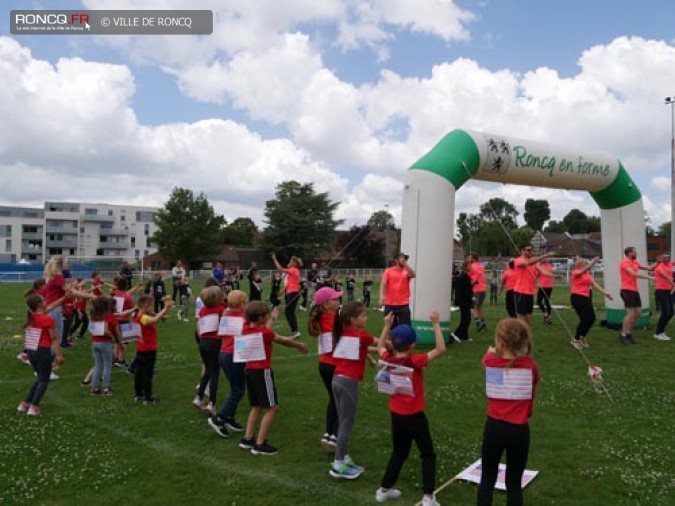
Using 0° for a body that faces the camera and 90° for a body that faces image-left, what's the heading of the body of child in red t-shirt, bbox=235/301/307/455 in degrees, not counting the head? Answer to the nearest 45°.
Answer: approximately 225°

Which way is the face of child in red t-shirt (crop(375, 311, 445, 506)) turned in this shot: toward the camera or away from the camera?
away from the camera

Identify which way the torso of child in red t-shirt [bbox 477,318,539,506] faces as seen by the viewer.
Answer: away from the camera

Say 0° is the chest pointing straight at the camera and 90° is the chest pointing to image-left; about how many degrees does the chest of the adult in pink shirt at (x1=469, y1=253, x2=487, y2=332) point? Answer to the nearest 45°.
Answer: approximately 45°

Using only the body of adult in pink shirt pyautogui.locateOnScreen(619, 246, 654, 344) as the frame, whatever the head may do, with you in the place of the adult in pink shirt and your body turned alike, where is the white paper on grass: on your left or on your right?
on your right

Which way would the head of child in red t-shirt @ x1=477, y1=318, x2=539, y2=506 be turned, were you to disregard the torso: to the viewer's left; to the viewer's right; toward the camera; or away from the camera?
away from the camera

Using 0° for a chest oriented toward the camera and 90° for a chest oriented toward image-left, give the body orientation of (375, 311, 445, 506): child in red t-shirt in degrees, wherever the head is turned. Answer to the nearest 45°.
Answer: approximately 225°

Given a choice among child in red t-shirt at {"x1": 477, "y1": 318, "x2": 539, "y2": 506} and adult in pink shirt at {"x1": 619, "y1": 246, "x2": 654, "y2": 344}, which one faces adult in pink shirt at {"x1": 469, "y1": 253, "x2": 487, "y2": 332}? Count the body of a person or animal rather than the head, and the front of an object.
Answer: the child in red t-shirt

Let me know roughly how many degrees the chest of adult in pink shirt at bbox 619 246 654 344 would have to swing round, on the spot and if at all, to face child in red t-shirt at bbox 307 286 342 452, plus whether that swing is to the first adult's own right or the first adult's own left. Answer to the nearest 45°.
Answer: approximately 90° to the first adult's own right

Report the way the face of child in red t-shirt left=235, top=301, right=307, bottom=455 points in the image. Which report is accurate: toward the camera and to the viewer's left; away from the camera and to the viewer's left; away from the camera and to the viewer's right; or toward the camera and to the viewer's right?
away from the camera and to the viewer's right

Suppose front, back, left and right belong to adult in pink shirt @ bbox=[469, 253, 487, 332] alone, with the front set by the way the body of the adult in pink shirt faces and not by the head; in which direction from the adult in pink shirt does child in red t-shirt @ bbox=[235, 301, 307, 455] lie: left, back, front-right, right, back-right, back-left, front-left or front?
front-left

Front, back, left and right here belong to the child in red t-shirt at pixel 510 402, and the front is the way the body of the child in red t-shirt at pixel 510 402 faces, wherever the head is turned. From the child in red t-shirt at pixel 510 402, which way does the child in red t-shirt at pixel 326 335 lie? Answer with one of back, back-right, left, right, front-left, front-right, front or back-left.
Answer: front-left

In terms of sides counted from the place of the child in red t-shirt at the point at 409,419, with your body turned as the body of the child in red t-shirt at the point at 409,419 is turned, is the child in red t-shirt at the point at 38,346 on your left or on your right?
on your left

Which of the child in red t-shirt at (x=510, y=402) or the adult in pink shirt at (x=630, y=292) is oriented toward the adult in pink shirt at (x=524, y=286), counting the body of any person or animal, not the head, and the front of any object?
the child in red t-shirt
